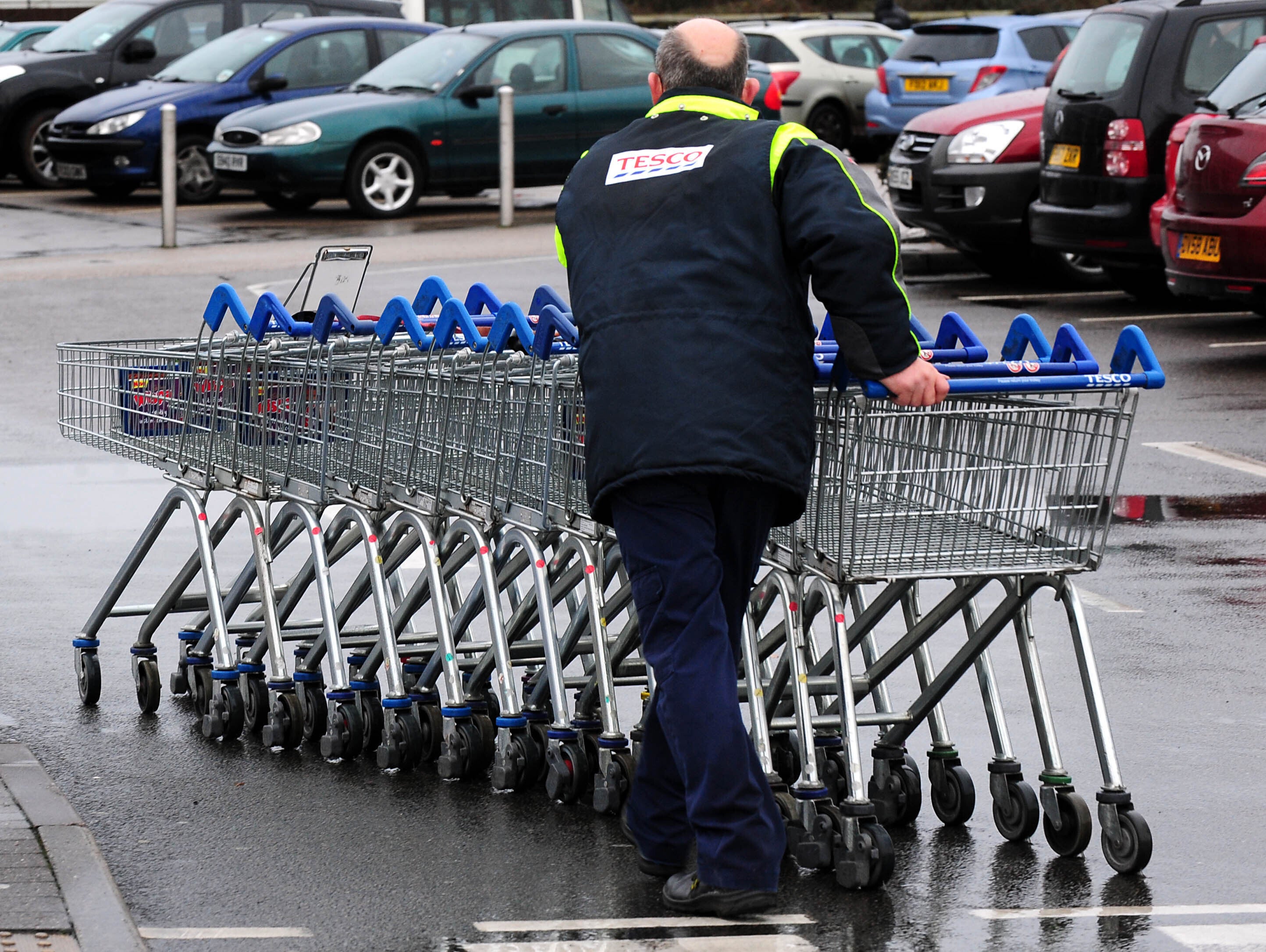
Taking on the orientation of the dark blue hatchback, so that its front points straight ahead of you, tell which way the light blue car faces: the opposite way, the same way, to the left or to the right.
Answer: the opposite way

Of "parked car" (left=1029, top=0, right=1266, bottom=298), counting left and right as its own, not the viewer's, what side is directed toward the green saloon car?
left

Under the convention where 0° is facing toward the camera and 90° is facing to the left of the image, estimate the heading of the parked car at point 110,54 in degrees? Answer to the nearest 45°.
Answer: approximately 45°

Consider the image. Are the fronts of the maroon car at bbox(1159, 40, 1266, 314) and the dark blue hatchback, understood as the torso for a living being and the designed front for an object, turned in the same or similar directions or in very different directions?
very different directions

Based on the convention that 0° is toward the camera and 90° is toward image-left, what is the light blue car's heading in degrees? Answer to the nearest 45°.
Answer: approximately 225°

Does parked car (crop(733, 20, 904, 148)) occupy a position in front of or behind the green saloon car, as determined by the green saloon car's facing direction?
behind

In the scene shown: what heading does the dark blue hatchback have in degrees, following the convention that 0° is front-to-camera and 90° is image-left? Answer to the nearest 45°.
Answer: approximately 45°
